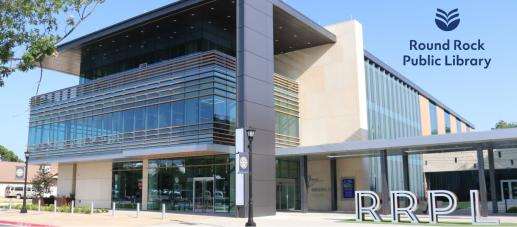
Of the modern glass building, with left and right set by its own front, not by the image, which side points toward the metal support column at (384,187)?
left

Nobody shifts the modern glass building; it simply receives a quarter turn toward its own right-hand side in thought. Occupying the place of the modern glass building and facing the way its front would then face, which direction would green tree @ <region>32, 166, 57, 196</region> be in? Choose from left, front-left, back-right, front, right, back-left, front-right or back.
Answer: front

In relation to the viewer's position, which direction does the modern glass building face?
facing the viewer and to the left of the viewer
